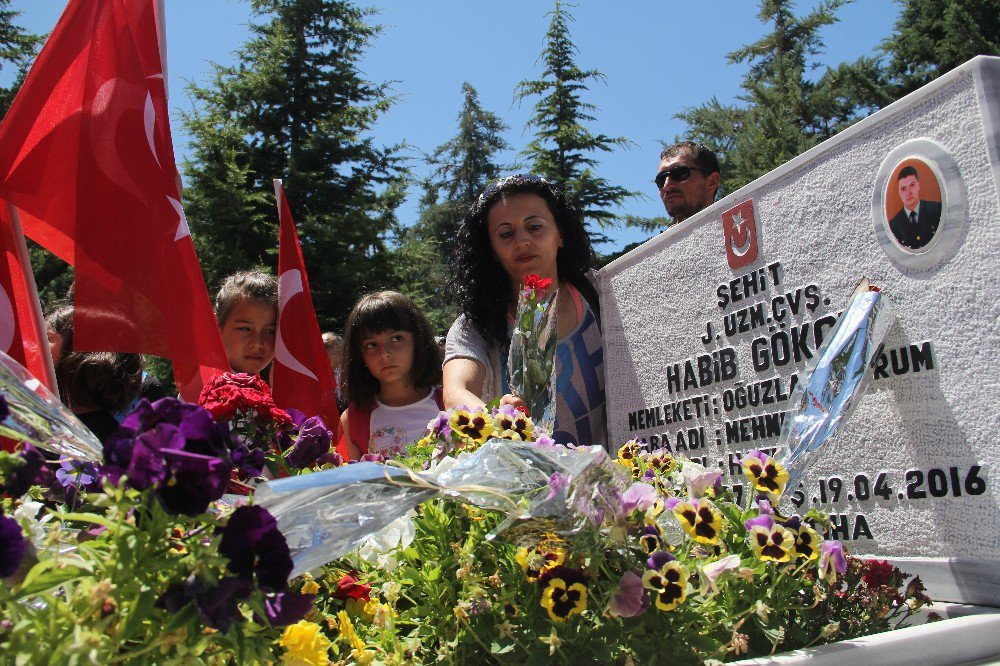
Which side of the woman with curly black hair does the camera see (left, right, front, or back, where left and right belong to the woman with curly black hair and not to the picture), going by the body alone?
front

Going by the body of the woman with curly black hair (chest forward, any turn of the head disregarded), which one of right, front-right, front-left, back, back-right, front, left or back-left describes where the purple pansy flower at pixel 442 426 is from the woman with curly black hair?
front

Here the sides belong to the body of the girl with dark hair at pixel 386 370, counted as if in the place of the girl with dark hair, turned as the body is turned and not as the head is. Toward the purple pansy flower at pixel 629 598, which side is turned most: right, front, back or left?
front

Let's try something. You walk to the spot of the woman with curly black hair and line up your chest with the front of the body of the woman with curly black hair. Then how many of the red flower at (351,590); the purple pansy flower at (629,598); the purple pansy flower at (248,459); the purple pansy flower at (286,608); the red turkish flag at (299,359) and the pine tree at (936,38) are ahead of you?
4

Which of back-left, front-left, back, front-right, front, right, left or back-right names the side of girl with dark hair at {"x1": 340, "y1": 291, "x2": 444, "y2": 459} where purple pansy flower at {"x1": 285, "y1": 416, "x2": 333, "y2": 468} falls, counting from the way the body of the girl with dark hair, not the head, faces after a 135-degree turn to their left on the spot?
back-right

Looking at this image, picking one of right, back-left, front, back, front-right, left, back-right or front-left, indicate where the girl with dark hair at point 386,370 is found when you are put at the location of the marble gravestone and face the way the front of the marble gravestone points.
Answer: right

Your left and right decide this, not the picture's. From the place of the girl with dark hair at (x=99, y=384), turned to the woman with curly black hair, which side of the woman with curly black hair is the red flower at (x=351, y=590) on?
right

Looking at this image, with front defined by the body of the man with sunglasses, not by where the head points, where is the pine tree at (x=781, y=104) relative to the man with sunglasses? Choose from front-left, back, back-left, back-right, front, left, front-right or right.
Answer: back-right

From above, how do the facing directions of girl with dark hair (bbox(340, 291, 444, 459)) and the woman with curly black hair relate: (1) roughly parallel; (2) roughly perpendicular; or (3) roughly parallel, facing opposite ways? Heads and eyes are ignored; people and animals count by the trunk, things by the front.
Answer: roughly parallel

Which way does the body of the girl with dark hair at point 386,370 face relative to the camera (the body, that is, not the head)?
toward the camera

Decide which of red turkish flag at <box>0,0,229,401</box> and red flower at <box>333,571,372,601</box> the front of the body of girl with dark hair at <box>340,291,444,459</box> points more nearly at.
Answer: the red flower

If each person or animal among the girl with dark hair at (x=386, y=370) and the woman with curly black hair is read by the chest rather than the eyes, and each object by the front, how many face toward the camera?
2

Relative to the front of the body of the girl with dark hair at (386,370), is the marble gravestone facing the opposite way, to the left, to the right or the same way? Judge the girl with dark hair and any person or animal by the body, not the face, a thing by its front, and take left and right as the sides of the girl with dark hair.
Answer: to the right

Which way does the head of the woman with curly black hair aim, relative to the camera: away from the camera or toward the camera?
toward the camera

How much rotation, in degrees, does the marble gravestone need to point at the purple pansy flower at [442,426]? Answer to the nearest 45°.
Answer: approximately 45° to its right

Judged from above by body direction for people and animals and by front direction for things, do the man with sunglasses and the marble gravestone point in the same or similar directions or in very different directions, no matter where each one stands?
same or similar directions
